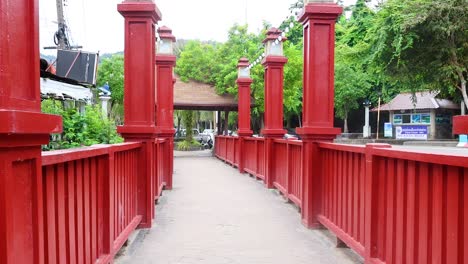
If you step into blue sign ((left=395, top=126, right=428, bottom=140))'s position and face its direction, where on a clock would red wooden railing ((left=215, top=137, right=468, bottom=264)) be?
The red wooden railing is roughly at 12 o'clock from the blue sign.

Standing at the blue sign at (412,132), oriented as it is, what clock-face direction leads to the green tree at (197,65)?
The green tree is roughly at 2 o'clock from the blue sign.

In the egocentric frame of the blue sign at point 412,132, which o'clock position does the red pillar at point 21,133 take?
The red pillar is roughly at 12 o'clock from the blue sign.

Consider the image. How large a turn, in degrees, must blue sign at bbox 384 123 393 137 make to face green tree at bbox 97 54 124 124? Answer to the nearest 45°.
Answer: approximately 90° to its right

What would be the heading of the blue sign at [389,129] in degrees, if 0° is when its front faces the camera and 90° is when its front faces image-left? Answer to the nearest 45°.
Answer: approximately 0°

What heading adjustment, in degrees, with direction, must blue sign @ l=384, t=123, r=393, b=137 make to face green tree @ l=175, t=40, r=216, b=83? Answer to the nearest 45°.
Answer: approximately 45° to its right

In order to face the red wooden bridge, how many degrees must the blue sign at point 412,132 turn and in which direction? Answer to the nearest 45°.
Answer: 0° — it already faces it

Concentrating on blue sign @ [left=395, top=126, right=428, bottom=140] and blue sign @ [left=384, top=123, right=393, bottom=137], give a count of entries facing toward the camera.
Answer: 2
